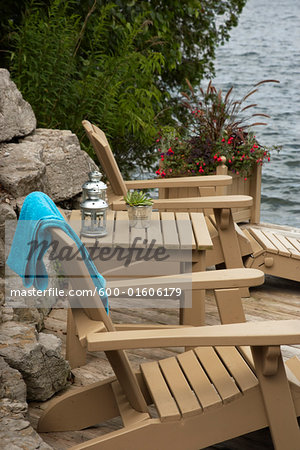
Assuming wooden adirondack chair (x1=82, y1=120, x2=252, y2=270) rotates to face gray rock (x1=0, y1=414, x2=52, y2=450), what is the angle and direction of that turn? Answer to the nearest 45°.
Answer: approximately 90° to its right

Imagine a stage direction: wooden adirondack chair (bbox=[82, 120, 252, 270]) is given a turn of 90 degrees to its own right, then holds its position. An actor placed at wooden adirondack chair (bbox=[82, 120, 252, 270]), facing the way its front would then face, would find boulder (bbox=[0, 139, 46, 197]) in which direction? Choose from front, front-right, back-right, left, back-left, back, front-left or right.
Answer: right

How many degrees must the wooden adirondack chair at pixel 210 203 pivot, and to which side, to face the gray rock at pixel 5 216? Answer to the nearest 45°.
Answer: approximately 180°

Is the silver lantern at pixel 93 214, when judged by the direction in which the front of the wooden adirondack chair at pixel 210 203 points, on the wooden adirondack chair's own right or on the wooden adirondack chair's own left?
on the wooden adirondack chair's own right

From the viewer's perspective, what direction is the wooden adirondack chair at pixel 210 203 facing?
to the viewer's right

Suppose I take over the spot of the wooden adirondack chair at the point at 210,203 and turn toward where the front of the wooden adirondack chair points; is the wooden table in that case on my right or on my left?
on my right

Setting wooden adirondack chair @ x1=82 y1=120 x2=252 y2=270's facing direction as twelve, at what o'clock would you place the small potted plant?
The small potted plant is roughly at 4 o'clock from the wooden adirondack chair.

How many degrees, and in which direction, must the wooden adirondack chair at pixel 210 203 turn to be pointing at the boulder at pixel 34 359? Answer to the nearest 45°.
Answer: approximately 135° to its right

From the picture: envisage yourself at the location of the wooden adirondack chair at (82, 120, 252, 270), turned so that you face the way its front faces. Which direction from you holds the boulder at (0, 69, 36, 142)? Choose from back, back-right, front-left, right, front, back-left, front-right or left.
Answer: back
